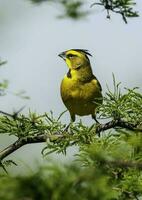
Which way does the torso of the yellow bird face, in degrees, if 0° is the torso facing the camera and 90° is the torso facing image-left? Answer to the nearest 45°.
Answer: approximately 45°
